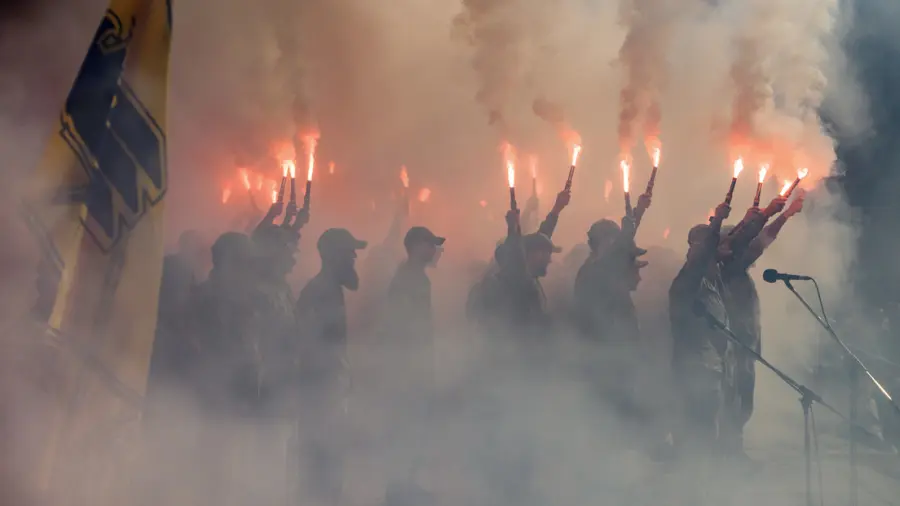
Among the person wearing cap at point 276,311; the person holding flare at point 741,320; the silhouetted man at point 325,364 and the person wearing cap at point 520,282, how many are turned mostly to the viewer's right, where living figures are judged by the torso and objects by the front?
4

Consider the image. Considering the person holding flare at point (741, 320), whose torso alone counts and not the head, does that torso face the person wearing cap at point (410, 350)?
no

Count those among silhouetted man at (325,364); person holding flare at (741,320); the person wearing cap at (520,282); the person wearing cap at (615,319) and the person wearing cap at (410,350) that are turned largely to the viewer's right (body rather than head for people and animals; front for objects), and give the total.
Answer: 5

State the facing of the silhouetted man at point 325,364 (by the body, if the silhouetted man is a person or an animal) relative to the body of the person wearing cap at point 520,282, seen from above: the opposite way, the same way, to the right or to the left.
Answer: the same way

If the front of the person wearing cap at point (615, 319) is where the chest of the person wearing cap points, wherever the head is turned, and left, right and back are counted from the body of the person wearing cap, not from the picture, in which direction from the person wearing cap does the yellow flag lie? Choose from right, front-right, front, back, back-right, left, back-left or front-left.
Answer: back-right

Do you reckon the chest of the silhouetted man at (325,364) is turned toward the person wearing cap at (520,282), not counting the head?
yes

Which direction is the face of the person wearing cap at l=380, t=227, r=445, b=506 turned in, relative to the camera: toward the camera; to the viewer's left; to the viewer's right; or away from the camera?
to the viewer's right

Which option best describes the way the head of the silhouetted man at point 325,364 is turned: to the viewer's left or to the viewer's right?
to the viewer's right

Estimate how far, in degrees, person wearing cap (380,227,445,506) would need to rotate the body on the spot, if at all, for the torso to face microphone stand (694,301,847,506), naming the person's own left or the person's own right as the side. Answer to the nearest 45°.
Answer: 0° — they already face it

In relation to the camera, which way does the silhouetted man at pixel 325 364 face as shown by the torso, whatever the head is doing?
to the viewer's right

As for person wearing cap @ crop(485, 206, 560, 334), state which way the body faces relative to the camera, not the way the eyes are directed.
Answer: to the viewer's right

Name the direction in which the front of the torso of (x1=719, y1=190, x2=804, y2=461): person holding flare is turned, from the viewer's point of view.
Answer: to the viewer's right

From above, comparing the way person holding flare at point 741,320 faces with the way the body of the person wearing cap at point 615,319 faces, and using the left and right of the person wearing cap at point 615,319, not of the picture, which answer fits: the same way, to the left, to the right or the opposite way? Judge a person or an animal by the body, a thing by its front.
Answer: the same way

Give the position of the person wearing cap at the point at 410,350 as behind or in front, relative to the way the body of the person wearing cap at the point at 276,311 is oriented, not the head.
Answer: in front

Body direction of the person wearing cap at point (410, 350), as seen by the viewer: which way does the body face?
to the viewer's right

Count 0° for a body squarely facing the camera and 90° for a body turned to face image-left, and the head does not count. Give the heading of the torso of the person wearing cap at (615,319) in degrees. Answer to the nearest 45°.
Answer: approximately 270°

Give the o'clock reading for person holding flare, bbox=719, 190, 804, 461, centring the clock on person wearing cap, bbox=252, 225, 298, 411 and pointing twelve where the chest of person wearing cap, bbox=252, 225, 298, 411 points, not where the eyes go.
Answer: person holding flare, bbox=719, 190, 804, 461 is roughly at 12 o'clock from person wearing cap, bbox=252, 225, 298, 411.
